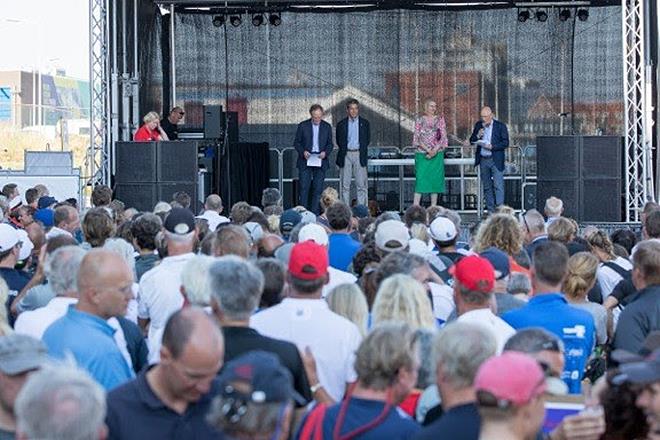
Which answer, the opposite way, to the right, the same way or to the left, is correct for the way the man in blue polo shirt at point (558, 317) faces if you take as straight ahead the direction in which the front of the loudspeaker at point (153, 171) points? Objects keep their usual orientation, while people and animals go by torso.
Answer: the opposite way

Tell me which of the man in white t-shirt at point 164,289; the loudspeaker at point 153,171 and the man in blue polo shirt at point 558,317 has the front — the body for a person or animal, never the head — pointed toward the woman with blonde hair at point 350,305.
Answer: the loudspeaker

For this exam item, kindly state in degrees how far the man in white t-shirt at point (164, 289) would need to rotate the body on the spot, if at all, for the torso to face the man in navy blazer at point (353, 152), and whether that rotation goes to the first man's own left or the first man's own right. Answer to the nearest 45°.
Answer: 0° — they already face them

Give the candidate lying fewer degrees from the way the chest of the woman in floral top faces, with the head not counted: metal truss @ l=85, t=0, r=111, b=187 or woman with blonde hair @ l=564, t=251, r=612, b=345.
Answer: the woman with blonde hair

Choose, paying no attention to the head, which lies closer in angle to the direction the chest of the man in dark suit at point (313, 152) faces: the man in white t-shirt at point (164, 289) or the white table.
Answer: the man in white t-shirt

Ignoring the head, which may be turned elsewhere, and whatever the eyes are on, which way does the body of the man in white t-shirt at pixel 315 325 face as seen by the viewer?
away from the camera

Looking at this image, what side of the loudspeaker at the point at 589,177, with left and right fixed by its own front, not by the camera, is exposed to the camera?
front

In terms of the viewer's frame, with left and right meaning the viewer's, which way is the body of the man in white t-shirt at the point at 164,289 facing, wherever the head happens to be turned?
facing away from the viewer

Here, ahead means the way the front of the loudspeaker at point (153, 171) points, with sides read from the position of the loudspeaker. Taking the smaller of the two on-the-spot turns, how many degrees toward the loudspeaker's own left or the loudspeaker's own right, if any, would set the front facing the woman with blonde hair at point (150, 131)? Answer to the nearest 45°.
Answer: approximately 180°

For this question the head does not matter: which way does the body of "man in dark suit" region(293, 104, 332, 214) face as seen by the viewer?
toward the camera

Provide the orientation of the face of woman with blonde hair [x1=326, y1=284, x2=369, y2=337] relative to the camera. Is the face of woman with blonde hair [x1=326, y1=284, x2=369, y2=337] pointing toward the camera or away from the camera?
away from the camera

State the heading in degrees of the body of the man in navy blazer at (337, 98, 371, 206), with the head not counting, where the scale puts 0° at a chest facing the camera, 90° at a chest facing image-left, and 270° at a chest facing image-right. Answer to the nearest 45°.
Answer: approximately 0°

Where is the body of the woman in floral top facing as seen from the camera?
toward the camera

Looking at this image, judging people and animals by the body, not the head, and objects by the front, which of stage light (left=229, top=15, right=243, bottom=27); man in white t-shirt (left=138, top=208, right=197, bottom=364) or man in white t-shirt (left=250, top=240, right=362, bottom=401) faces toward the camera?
the stage light
